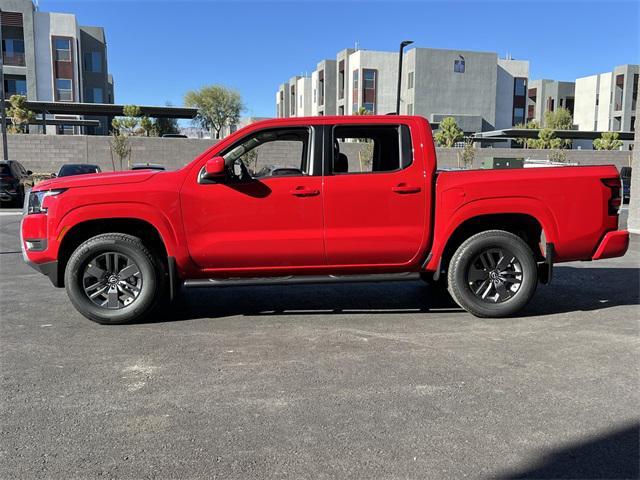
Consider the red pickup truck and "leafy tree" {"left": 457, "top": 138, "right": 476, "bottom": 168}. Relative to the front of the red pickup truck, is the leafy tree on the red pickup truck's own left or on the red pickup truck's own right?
on the red pickup truck's own right

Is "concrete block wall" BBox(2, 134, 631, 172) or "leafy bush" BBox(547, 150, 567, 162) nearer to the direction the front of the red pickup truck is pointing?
the concrete block wall

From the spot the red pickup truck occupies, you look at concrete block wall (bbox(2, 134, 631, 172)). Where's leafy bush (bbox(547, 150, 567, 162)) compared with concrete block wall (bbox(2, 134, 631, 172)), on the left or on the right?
right

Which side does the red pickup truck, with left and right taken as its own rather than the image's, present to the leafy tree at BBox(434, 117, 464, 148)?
right

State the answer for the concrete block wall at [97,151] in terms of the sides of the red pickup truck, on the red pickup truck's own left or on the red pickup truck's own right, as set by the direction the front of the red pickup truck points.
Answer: on the red pickup truck's own right

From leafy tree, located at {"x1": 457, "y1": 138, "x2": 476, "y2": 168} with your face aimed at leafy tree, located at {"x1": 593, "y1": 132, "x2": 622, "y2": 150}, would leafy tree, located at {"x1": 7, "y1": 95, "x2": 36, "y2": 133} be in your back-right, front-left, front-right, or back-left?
back-left

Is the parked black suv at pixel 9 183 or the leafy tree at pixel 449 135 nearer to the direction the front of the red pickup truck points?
the parked black suv

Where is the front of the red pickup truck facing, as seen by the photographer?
facing to the left of the viewer

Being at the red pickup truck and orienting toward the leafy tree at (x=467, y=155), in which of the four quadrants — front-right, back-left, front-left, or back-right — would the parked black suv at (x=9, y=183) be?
front-left
